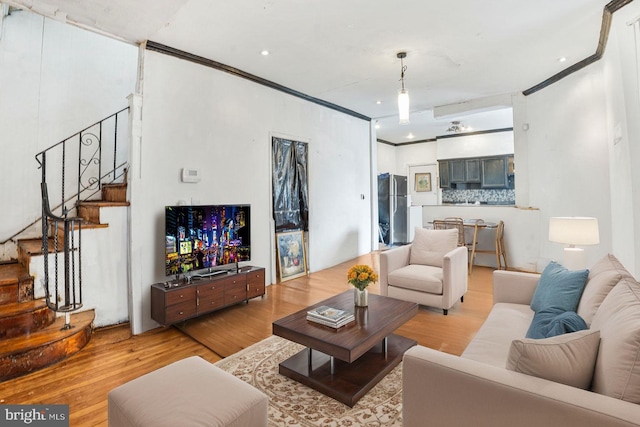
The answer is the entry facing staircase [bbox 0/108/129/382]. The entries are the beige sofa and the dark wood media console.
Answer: the beige sofa

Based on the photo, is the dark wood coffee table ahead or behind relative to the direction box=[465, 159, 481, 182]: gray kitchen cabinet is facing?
ahead

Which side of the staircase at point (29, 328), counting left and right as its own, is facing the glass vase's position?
front

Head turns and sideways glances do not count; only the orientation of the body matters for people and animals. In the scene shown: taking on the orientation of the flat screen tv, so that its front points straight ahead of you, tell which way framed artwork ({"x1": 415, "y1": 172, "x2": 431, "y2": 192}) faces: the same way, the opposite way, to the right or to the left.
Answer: to the right

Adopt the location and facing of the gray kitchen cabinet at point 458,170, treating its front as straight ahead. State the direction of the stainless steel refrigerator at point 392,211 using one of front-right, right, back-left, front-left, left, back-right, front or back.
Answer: front-right

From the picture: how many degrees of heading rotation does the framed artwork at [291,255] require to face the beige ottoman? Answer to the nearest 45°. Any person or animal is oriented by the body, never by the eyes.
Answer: approximately 45° to its right

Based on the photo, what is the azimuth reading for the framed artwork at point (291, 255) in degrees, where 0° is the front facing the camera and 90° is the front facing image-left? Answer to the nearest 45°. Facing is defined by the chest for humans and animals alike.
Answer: approximately 315°

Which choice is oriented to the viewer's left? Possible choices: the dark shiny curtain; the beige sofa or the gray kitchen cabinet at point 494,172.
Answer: the beige sofa

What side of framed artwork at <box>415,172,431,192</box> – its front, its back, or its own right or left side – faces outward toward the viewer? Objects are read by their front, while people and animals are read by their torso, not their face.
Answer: front

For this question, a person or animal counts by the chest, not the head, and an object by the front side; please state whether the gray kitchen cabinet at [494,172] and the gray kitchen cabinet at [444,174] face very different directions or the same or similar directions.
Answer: same or similar directions

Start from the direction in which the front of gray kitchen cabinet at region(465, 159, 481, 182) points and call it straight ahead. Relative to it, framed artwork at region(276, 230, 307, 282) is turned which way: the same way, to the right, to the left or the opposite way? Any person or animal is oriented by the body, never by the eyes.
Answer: to the left

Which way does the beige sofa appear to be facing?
to the viewer's left

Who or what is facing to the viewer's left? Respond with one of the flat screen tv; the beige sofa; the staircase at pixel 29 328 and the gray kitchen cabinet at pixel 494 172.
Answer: the beige sofa

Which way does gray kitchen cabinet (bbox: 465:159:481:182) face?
toward the camera

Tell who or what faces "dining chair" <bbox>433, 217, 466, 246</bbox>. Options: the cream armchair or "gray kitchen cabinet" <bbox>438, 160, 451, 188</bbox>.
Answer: the gray kitchen cabinet

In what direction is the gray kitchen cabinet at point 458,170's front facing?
toward the camera
